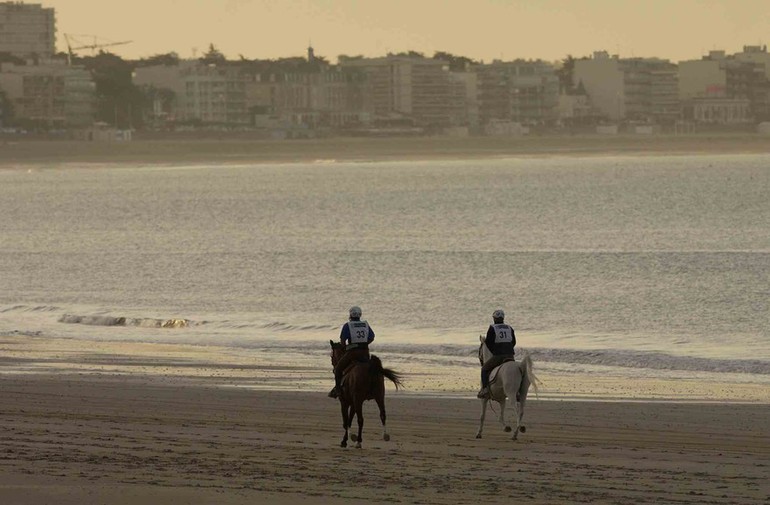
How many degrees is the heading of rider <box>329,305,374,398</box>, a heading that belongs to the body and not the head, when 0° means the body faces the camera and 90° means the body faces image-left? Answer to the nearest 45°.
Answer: approximately 135°

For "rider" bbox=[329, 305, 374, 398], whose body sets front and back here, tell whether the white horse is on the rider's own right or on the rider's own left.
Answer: on the rider's own right

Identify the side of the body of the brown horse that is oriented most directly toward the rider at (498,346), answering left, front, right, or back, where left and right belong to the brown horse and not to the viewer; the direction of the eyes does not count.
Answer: right

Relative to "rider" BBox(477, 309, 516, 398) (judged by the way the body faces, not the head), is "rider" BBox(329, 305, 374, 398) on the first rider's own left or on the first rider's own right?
on the first rider's own left

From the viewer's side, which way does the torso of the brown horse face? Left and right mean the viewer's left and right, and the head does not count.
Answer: facing away from the viewer and to the left of the viewer

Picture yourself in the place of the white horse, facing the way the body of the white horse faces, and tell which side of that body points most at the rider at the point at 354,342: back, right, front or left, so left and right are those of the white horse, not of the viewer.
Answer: left

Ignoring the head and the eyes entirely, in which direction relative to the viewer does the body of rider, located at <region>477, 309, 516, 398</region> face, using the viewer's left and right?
facing away from the viewer and to the left of the viewer

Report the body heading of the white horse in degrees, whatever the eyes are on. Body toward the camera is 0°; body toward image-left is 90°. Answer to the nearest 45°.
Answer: approximately 135°

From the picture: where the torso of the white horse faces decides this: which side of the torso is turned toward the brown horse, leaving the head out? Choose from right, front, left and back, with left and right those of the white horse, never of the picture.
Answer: left
